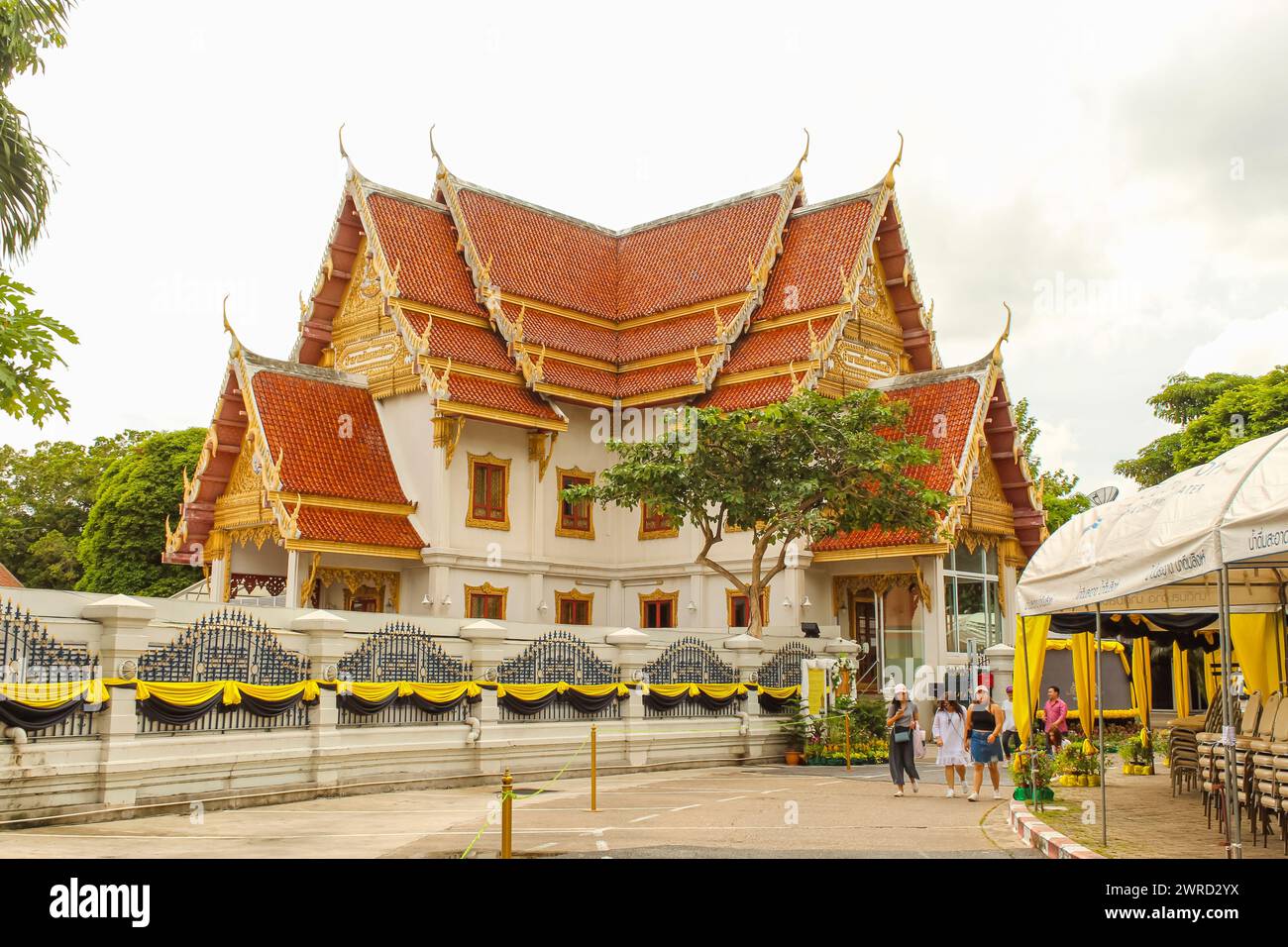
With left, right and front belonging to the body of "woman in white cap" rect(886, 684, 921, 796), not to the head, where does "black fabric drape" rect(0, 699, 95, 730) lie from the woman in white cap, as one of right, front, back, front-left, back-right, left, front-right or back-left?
front-right

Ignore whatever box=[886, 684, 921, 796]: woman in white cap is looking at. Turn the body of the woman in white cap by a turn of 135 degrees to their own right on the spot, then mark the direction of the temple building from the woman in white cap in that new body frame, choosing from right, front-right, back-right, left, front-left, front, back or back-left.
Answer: front

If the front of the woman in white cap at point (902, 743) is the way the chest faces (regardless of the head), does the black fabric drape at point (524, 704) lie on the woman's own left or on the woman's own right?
on the woman's own right

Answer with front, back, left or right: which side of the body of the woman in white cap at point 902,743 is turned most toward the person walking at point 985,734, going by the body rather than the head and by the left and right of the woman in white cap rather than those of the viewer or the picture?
left

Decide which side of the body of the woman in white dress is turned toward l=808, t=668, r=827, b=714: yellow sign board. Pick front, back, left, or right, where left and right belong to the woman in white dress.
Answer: back

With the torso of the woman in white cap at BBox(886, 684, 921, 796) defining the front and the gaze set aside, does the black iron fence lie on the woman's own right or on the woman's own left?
on the woman's own right

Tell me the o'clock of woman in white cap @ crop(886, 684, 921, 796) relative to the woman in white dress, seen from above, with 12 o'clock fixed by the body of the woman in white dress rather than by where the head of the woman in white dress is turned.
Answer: The woman in white cap is roughly at 3 o'clock from the woman in white dress.

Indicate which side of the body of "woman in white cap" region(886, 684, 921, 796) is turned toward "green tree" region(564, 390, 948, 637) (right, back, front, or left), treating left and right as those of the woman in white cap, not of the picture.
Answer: back

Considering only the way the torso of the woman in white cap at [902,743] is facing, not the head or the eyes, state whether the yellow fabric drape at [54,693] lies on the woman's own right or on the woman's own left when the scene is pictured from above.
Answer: on the woman's own right

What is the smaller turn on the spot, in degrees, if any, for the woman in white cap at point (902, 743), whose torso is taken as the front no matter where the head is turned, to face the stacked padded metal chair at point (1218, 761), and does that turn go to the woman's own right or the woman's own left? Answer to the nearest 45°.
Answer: approximately 45° to the woman's own left

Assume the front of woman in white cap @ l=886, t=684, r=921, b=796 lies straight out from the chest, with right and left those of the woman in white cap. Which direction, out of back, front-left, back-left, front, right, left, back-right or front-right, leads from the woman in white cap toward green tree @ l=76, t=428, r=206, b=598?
back-right

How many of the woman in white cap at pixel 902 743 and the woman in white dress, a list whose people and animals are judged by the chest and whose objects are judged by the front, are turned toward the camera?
2

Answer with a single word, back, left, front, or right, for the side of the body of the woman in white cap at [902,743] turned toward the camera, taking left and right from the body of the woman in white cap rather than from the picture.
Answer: front
